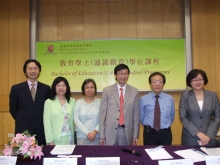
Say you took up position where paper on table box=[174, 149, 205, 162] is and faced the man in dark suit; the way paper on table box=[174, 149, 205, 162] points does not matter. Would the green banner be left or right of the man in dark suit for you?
right

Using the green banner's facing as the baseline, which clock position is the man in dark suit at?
The man in dark suit is roughly at 1 o'clock from the green banner.

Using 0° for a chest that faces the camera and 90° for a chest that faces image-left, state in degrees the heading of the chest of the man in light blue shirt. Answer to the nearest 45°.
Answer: approximately 0°

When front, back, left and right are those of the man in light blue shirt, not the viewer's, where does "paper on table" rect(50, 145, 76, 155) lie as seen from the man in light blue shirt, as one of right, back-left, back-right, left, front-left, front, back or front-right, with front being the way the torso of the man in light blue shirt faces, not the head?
front-right

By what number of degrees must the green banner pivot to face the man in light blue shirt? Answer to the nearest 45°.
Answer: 0° — it already faces them

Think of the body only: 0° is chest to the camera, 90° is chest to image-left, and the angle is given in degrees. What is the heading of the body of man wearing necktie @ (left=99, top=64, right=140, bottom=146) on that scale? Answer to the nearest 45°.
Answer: approximately 0°

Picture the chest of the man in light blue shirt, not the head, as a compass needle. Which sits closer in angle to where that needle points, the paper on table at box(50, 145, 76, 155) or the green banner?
the paper on table

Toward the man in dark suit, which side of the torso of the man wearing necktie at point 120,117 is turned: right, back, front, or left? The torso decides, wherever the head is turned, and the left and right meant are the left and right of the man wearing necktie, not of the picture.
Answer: right
